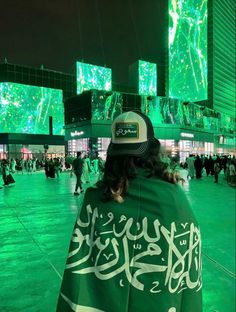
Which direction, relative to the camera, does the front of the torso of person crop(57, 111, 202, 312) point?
away from the camera
